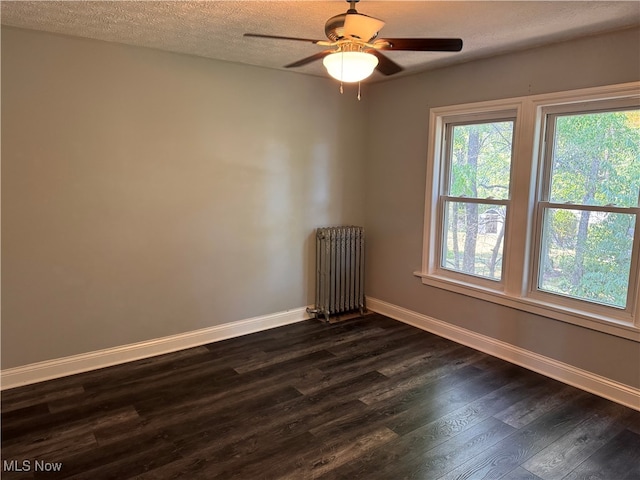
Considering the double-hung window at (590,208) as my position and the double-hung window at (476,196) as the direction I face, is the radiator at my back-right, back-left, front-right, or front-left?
front-left

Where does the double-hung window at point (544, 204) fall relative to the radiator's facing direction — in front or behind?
in front

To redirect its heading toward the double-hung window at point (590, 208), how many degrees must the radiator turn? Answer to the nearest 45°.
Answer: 0° — it already faces it

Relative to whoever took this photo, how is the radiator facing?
facing the viewer and to the right of the viewer

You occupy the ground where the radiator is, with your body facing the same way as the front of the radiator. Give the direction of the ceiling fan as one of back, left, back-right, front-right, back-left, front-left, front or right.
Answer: front-right

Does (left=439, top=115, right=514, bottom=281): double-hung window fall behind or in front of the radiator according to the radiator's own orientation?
in front
